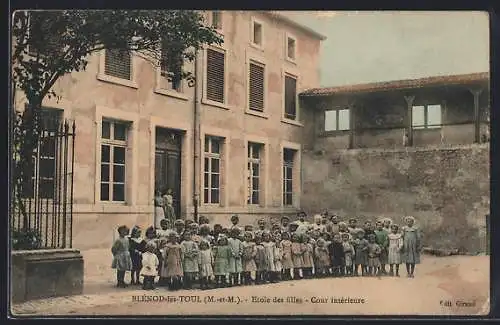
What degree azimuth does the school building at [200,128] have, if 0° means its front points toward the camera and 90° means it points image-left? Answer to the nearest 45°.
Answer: approximately 315°

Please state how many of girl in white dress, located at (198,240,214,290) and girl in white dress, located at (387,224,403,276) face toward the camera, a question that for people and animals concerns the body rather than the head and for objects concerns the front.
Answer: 2

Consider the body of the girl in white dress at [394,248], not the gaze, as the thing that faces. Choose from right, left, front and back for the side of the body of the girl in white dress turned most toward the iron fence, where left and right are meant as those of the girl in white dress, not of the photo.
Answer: right

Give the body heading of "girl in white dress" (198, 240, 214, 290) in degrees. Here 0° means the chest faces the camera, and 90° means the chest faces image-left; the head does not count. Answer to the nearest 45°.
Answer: approximately 0°

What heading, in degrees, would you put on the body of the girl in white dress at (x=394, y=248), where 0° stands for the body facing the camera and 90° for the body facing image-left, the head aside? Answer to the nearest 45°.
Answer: approximately 0°

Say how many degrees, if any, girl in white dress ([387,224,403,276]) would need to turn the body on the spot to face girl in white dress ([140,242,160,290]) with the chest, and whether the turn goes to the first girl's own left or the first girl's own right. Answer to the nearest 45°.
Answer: approximately 90° to the first girl's own right

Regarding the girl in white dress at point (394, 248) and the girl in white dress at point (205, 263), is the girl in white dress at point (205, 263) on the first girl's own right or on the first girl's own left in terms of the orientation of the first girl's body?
on the first girl's own right
